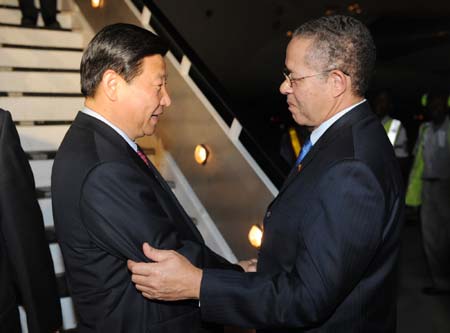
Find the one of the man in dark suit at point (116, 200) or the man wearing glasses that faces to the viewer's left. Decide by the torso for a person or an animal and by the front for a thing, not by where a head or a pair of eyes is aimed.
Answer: the man wearing glasses

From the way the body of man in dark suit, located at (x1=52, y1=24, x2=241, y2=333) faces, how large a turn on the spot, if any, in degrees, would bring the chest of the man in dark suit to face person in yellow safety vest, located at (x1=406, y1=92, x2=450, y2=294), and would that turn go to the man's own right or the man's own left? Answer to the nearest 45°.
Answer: approximately 45° to the man's own left

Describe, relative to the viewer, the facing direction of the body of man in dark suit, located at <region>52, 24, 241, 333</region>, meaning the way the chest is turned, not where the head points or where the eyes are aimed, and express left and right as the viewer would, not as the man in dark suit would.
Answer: facing to the right of the viewer

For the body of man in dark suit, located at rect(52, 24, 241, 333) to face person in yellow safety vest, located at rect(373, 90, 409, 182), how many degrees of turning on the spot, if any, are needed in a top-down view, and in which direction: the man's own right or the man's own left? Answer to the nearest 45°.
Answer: approximately 45° to the man's own left

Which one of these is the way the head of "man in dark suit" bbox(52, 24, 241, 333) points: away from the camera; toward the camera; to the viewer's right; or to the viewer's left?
to the viewer's right

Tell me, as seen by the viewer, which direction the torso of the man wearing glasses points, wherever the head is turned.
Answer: to the viewer's left

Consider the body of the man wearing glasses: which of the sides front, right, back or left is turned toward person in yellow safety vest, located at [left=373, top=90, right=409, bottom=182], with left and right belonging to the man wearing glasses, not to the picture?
right

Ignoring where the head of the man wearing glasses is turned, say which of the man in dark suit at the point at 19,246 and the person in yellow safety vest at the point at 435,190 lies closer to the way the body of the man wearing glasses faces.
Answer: the man in dark suit

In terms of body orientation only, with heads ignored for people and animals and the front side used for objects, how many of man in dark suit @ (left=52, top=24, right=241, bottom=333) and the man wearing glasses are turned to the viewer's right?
1

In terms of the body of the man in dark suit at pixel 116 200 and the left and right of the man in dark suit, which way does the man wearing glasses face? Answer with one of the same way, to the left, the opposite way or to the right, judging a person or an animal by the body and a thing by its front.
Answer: the opposite way

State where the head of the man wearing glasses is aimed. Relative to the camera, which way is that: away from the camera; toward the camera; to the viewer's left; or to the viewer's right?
to the viewer's left
